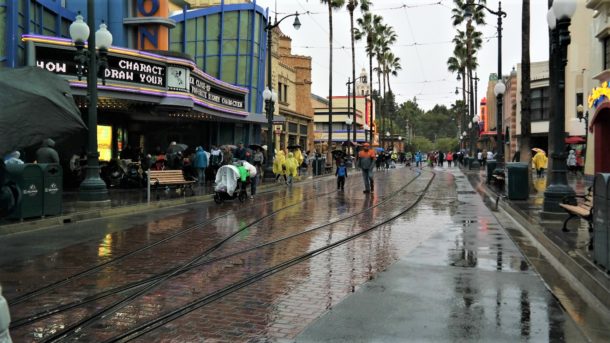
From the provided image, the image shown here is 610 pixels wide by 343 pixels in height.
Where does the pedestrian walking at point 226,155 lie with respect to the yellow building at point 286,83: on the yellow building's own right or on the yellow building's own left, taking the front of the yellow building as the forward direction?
on the yellow building's own right

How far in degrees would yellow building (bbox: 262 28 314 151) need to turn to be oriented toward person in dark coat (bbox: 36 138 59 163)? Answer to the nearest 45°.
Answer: approximately 45° to its right

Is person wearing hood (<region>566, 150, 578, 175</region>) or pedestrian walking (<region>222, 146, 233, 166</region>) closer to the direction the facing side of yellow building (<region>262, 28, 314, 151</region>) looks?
the person wearing hood

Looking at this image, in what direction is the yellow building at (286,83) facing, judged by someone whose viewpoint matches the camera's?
facing the viewer and to the right of the viewer

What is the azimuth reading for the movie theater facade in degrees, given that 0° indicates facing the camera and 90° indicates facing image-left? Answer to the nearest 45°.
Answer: approximately 315°

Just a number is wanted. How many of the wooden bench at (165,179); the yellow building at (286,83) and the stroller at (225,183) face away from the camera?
0

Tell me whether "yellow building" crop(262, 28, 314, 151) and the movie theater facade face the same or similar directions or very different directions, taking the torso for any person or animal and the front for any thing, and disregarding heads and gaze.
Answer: same or similar directions

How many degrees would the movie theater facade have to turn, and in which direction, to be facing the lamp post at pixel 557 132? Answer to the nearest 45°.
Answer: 0° — it already faces it

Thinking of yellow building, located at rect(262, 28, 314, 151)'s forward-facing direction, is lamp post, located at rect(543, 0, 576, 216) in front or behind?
in front

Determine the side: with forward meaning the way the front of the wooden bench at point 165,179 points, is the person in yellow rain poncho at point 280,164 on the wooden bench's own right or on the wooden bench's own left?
on the wooden bench's own left

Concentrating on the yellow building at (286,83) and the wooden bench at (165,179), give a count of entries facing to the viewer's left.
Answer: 0

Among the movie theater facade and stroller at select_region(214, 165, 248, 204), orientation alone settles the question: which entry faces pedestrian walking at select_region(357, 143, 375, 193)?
the movie theater facade

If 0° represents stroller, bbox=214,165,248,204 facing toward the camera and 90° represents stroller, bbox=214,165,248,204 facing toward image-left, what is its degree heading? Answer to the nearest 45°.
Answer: approximately 45°

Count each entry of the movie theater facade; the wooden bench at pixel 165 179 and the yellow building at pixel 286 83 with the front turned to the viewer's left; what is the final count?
0

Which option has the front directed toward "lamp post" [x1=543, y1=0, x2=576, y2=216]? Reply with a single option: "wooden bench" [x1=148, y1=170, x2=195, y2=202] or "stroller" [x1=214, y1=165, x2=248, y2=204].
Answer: the wooden bench

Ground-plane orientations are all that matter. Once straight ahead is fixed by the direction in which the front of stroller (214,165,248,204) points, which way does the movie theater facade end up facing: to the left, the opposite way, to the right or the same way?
to the left

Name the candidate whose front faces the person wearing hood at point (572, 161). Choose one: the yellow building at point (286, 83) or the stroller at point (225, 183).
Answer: the yellow building

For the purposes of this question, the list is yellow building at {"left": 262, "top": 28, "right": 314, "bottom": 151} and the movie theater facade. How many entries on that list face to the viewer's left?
0

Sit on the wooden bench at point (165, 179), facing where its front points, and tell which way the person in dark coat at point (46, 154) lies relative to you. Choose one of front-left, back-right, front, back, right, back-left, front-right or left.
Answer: right

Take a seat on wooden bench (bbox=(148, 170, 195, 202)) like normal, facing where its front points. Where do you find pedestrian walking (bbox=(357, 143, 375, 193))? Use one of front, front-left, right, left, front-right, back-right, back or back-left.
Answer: front-left

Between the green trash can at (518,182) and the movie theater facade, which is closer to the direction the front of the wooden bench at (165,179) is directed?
the green trash can
